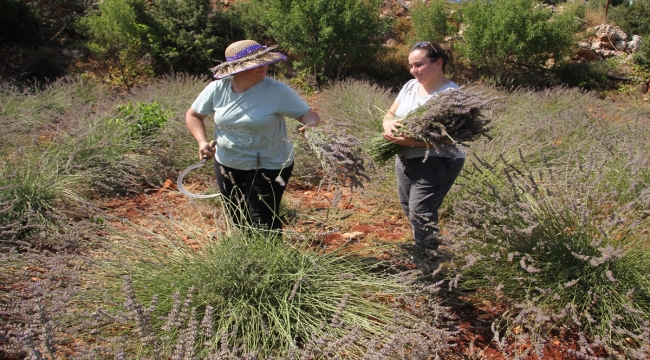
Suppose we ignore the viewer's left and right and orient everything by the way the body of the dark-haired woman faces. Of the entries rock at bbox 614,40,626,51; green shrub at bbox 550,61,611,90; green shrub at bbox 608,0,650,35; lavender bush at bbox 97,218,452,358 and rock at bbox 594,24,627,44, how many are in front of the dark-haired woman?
1

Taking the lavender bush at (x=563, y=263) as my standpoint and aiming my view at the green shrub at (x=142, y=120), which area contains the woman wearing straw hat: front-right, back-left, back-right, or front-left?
front-left

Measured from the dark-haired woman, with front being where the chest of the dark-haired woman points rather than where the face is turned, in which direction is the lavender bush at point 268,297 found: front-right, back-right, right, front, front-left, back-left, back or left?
front

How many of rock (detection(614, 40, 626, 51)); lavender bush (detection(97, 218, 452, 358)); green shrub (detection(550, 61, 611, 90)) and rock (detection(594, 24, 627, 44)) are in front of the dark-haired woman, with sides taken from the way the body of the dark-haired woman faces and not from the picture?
1

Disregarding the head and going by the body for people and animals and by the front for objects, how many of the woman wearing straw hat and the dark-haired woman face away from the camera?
0

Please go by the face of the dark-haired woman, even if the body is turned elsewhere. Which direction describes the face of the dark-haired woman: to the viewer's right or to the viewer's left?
to the viewer's left

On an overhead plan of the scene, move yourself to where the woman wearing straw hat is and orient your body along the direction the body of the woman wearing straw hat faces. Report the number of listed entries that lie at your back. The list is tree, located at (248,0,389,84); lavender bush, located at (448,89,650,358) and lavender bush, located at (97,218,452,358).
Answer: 1

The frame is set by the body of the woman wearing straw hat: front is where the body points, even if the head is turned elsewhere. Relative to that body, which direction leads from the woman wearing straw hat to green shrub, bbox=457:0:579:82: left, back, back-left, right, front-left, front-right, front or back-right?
back-left

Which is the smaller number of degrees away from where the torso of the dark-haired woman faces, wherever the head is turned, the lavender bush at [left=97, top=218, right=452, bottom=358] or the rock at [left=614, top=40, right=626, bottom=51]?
the lavender bush

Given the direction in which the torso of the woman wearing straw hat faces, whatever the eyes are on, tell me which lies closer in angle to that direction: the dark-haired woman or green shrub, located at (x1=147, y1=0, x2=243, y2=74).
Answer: the dark-haired woman

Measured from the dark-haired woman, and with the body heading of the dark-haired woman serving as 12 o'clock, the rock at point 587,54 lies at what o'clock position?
The rock is roughly at 5 o'clock from the dark-haired woman.

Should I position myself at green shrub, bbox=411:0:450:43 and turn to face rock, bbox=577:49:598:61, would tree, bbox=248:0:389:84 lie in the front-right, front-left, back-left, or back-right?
back-right

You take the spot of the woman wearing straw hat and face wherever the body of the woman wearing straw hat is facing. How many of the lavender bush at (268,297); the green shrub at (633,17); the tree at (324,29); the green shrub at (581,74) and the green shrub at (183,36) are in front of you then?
1

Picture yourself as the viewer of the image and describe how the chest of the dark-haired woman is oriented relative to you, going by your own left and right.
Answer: facing the viewer and to the left of the viewer

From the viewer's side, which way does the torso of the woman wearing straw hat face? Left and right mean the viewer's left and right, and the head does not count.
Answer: facing the viewer

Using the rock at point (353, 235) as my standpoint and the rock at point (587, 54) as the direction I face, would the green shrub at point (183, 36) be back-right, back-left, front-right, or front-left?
front-left

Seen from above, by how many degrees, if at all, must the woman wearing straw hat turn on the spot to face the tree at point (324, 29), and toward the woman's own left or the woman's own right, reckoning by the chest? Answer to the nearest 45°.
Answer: approximately 180°
